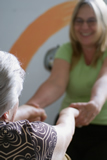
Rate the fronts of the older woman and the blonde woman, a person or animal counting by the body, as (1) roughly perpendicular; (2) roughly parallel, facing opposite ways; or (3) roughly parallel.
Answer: roughly parallel, facing opposite ways

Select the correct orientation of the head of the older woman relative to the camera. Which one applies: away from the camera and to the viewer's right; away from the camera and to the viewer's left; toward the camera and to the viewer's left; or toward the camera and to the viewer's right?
away from the camera and to the viewer's right

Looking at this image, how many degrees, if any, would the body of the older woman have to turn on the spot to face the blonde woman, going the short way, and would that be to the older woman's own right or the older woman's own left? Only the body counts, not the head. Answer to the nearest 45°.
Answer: approximately 45° to the older woman's own left

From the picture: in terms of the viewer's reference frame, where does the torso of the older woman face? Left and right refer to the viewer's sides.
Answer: facing away from the viewer and to the right of the viewer

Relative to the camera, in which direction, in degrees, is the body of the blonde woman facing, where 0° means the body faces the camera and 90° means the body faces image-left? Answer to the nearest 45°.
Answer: approximately 45°

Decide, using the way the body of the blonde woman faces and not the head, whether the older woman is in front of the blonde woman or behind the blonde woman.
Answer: in front
